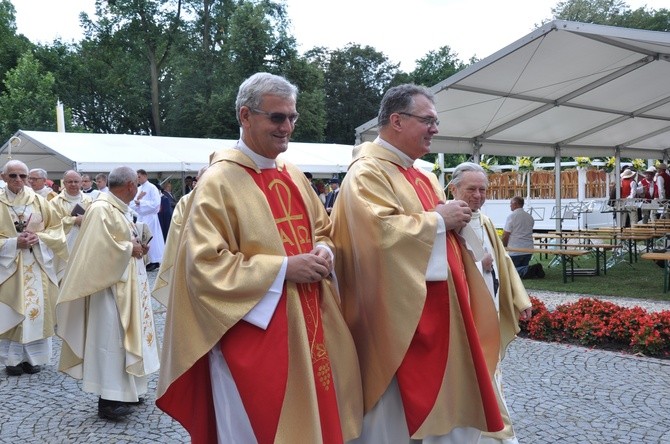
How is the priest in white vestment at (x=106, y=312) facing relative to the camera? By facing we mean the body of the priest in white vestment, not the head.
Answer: to the viewer's right

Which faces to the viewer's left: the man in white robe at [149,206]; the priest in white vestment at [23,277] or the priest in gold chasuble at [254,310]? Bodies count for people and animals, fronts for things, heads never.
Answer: the man in white robe

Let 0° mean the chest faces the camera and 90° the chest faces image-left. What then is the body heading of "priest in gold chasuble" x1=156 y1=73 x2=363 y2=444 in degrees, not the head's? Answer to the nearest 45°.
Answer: approximately 315°

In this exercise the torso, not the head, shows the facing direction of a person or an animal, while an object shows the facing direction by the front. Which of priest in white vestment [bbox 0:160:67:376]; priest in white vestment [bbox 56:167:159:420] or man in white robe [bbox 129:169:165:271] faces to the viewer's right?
priest in white vestment [bbox 56:167:159:420]

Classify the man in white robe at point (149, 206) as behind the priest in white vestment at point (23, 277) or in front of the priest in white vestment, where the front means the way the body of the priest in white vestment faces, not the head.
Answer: behind

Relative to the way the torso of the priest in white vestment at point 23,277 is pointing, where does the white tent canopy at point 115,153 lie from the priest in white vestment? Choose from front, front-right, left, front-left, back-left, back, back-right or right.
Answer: back

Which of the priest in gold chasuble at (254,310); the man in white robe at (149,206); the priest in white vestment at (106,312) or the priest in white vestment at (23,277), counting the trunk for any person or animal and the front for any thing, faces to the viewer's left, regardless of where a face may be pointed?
the man in white robe

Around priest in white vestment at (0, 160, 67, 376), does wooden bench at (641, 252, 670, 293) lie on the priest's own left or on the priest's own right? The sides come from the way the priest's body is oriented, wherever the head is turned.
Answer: on the priest's own left

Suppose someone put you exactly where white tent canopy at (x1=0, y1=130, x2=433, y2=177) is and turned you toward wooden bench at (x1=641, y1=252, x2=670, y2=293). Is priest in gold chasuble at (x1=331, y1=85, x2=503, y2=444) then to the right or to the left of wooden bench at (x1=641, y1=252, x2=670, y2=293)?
right

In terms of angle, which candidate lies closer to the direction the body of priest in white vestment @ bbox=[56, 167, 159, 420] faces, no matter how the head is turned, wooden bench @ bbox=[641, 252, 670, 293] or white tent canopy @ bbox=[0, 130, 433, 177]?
the wooden bench
